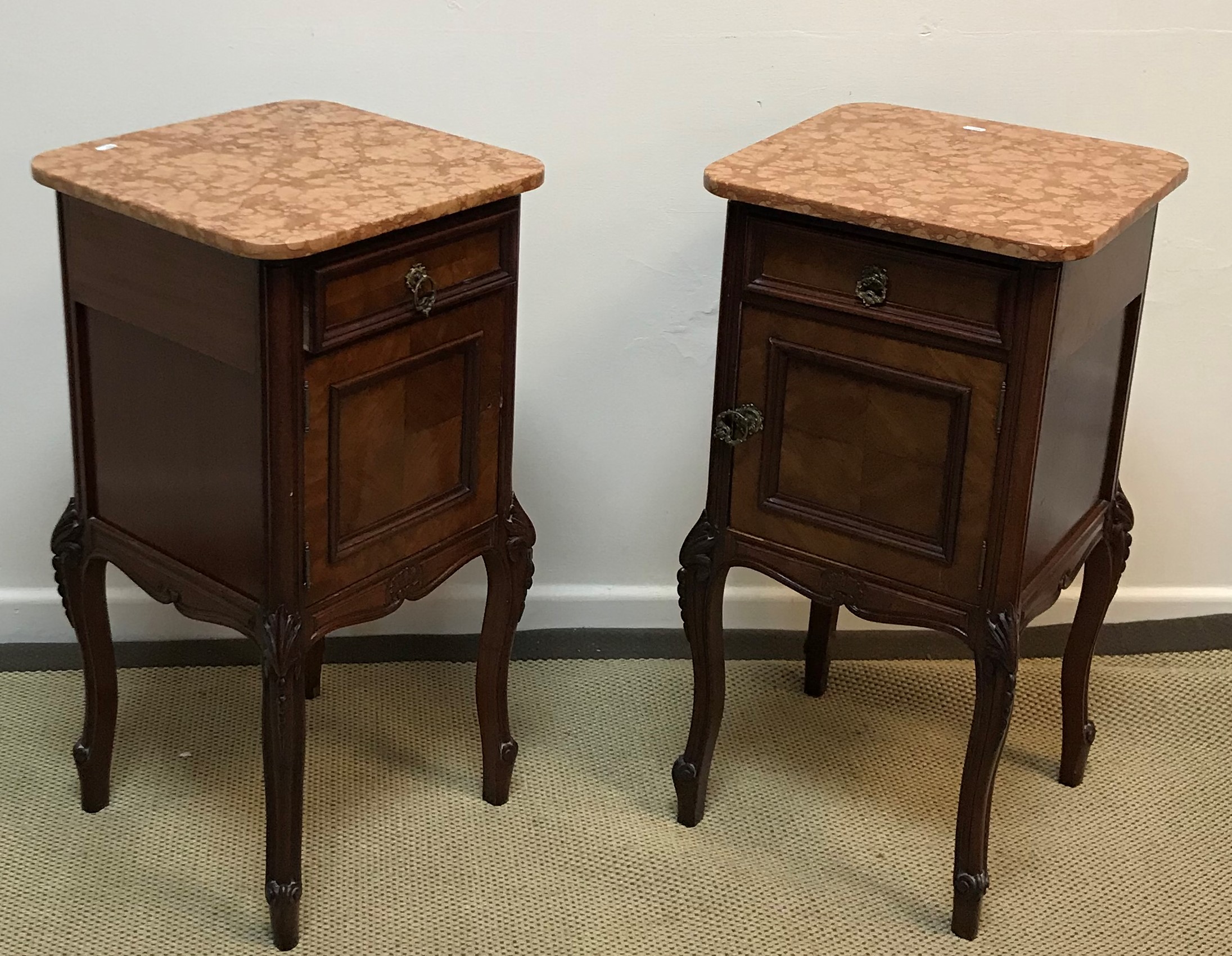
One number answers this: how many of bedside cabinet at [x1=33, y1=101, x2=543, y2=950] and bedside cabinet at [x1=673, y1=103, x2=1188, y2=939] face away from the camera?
0

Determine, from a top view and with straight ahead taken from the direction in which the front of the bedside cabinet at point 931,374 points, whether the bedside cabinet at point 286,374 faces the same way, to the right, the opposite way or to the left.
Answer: to the left

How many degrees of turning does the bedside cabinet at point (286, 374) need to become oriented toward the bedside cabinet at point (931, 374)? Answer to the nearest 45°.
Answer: approximately 45° to its left

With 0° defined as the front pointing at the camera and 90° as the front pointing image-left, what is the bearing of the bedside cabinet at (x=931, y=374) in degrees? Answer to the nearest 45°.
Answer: approximately 45°

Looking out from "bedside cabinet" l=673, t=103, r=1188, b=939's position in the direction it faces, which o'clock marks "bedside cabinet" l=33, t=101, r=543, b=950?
"bedside cabinet" l=33, t=101, r=543, b=950 is roughly at 1 o'clock from "bedside cabinet" l=673, t=103, r=1188, b=939.

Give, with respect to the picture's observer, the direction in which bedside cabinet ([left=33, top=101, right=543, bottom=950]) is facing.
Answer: facing the viewer and to the right of the viewer
